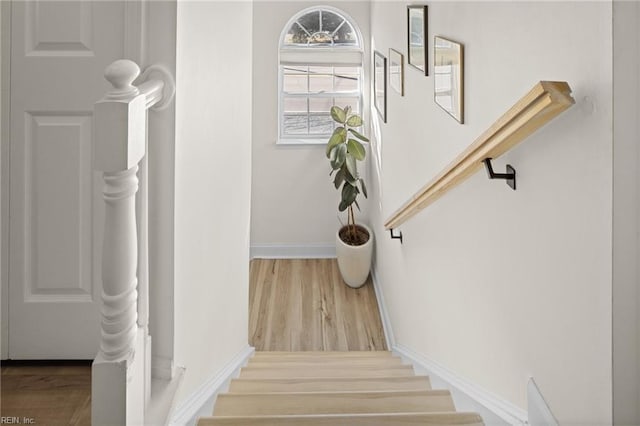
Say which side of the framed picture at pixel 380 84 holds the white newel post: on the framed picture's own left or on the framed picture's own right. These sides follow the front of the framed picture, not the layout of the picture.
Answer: on the framed picture's own left

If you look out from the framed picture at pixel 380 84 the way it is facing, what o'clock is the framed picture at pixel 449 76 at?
the framed picture at pixel 449 76 is roughly at 9 o'clock from the framed picture at pixel 380 84.

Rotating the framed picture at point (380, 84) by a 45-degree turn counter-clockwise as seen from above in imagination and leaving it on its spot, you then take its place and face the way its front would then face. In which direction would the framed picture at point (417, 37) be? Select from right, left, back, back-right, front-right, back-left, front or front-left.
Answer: front-left

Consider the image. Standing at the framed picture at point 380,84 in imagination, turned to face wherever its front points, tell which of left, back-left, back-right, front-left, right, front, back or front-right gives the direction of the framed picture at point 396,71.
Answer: left

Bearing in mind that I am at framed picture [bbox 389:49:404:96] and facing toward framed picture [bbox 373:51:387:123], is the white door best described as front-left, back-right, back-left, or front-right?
back-left

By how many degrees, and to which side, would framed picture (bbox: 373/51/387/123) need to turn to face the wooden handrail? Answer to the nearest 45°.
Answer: approximately 90° to its left

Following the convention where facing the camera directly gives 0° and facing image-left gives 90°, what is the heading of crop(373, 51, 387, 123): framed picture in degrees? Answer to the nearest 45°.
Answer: approximately 90°

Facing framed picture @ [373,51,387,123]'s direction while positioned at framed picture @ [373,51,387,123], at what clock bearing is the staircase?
The staircase is roughly at 9 o'clock from the framed picture.

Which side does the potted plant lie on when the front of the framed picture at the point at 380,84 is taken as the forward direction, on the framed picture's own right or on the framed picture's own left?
on the framed picture's own right

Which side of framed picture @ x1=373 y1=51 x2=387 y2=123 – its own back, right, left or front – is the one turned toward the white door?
left
